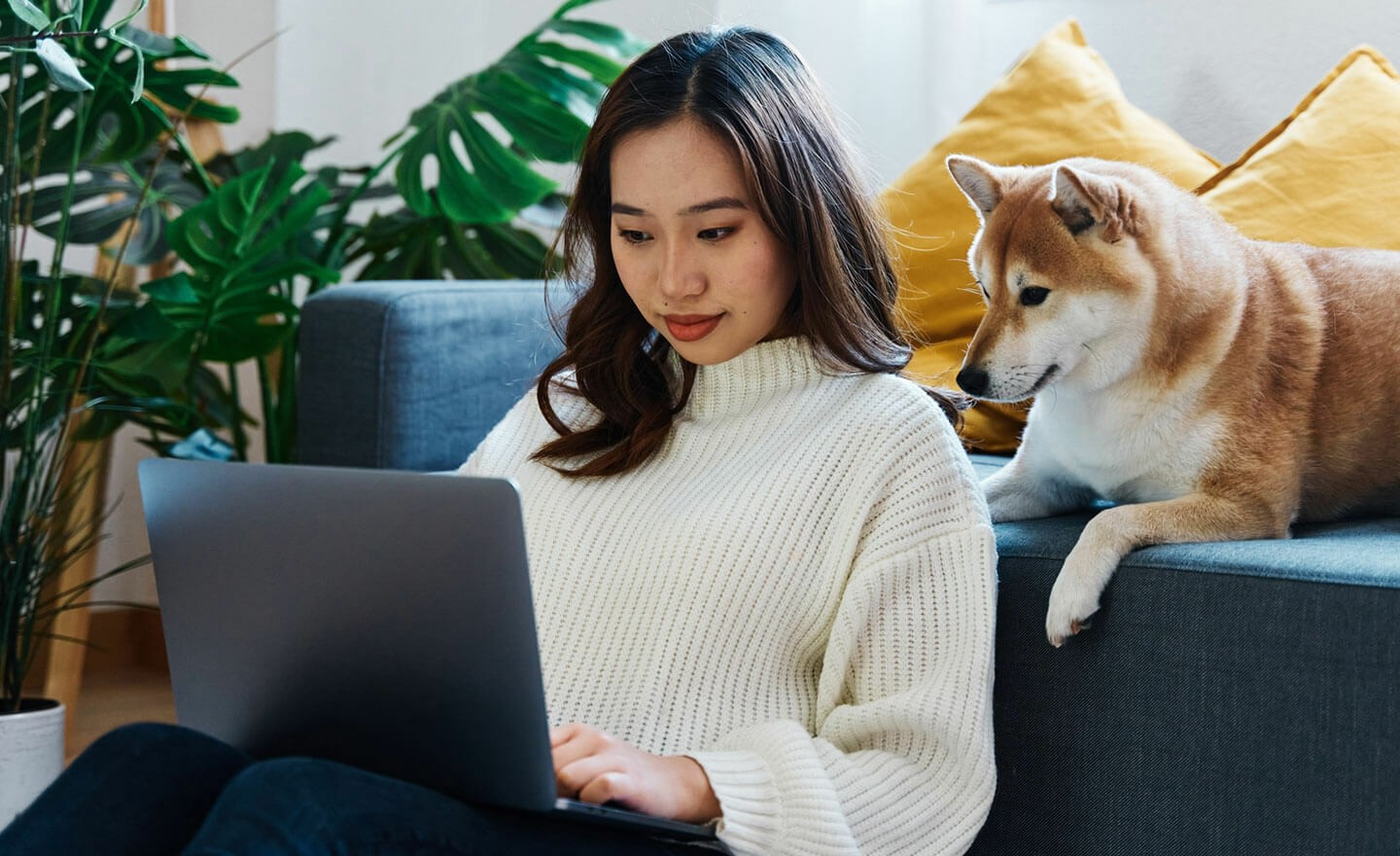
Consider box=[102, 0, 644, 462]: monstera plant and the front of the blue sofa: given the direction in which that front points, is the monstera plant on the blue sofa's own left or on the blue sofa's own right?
on the blue sofa's own right

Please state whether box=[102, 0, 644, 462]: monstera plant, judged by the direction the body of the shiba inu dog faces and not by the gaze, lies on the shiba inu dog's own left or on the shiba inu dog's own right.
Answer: on the shiba inu dog's own right

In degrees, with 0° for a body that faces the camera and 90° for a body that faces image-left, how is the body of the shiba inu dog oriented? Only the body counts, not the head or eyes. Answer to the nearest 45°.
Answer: approximately 45°

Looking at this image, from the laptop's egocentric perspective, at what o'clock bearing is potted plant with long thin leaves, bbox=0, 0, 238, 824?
The potted plant with long thin leaves is roughly at 10 o'clock from the laptop.

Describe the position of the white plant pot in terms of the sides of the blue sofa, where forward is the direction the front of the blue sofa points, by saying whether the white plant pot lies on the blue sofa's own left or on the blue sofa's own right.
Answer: on the blue sofa's own right

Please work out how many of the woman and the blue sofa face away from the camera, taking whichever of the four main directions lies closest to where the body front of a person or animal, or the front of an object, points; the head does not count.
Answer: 0

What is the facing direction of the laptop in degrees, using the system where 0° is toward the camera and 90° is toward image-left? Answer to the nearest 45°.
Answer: approximately 225°

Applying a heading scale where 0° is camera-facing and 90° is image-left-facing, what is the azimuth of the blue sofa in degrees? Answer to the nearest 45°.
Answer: approximately 45°

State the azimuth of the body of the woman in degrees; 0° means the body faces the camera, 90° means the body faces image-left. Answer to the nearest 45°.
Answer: approximately 45°
